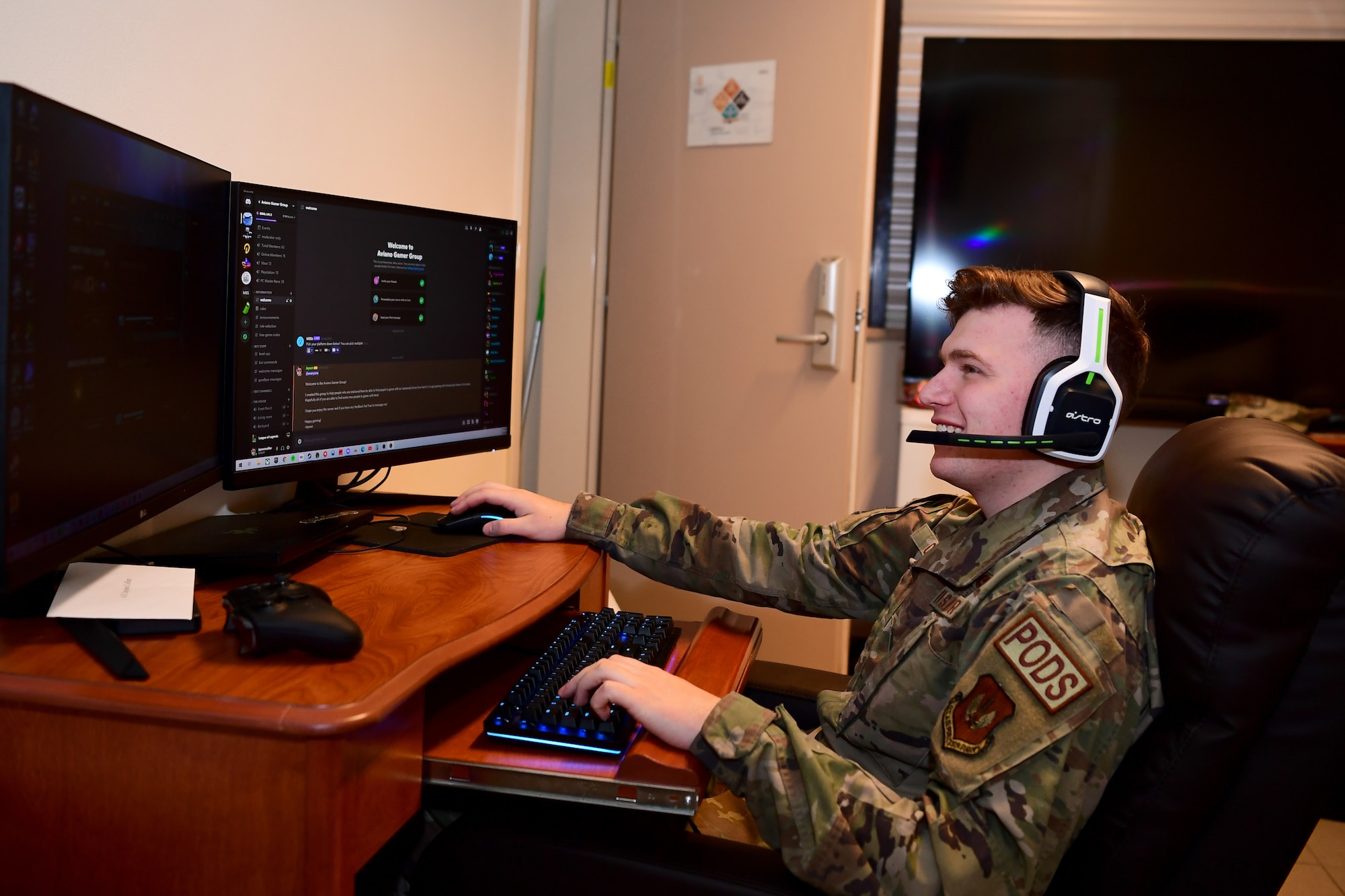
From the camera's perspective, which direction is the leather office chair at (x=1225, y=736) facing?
to the viewer's left

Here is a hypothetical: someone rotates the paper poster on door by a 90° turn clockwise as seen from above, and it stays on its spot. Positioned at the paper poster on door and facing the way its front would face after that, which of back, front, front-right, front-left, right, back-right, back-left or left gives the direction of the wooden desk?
left

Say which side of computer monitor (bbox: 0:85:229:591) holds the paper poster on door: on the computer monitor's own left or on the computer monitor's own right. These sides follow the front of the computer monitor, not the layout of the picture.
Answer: on the computer monitor's own left

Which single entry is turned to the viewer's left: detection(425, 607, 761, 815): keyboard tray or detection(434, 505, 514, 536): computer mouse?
the computer mouse

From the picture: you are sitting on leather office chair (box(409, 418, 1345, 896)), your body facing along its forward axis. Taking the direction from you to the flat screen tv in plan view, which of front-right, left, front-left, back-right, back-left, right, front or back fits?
right

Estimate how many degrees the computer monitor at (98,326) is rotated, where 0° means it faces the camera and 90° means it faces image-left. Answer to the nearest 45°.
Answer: approximately 315°

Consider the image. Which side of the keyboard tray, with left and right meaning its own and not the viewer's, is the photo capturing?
right

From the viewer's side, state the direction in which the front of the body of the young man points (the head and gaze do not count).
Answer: to the viewer's left

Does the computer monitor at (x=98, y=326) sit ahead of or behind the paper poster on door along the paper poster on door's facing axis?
ahead

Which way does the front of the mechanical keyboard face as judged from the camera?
facing to the right of the viewer

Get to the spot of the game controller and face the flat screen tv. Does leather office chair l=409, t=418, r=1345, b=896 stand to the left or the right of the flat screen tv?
right

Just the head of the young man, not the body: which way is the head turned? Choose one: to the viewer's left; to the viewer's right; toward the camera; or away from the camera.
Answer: to the viewer's left

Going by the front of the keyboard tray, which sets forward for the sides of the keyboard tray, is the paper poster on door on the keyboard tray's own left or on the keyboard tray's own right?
on the keyboard tray's own left

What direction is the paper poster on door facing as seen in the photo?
toward the camera

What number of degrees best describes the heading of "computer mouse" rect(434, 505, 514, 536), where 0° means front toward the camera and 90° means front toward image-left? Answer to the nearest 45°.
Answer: approximately 90°

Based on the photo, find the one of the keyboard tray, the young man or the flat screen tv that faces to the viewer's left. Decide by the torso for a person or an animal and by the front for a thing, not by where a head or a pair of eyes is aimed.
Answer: the young man
